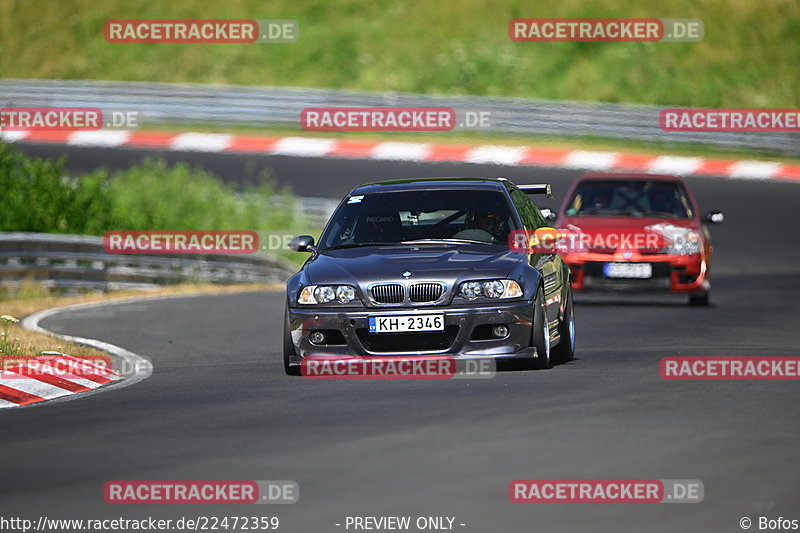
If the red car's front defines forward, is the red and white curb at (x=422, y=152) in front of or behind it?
behind

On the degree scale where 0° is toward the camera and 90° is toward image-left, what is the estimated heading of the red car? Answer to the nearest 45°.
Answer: approximately 0°

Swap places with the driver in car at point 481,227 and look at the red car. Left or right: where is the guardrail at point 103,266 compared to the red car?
left

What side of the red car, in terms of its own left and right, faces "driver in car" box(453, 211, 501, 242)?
front

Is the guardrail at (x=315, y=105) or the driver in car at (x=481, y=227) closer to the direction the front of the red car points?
the driver in car

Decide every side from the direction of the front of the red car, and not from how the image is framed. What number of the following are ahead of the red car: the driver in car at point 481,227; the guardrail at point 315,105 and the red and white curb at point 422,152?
1

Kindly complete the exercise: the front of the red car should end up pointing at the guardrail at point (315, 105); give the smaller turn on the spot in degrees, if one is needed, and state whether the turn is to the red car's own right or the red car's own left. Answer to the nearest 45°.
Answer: approximately 135° to the red car's own right
